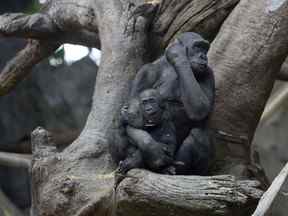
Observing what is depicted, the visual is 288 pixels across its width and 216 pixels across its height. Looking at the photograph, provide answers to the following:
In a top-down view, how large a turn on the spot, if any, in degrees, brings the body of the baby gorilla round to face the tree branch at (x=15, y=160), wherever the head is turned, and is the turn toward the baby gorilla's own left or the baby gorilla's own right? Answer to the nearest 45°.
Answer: approximately 135° to the baby gorilla's own right

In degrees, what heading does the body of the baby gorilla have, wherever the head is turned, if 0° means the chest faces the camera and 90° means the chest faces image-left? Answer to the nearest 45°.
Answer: approximately 0°

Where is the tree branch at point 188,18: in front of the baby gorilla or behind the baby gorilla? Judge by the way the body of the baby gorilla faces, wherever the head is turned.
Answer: behind
